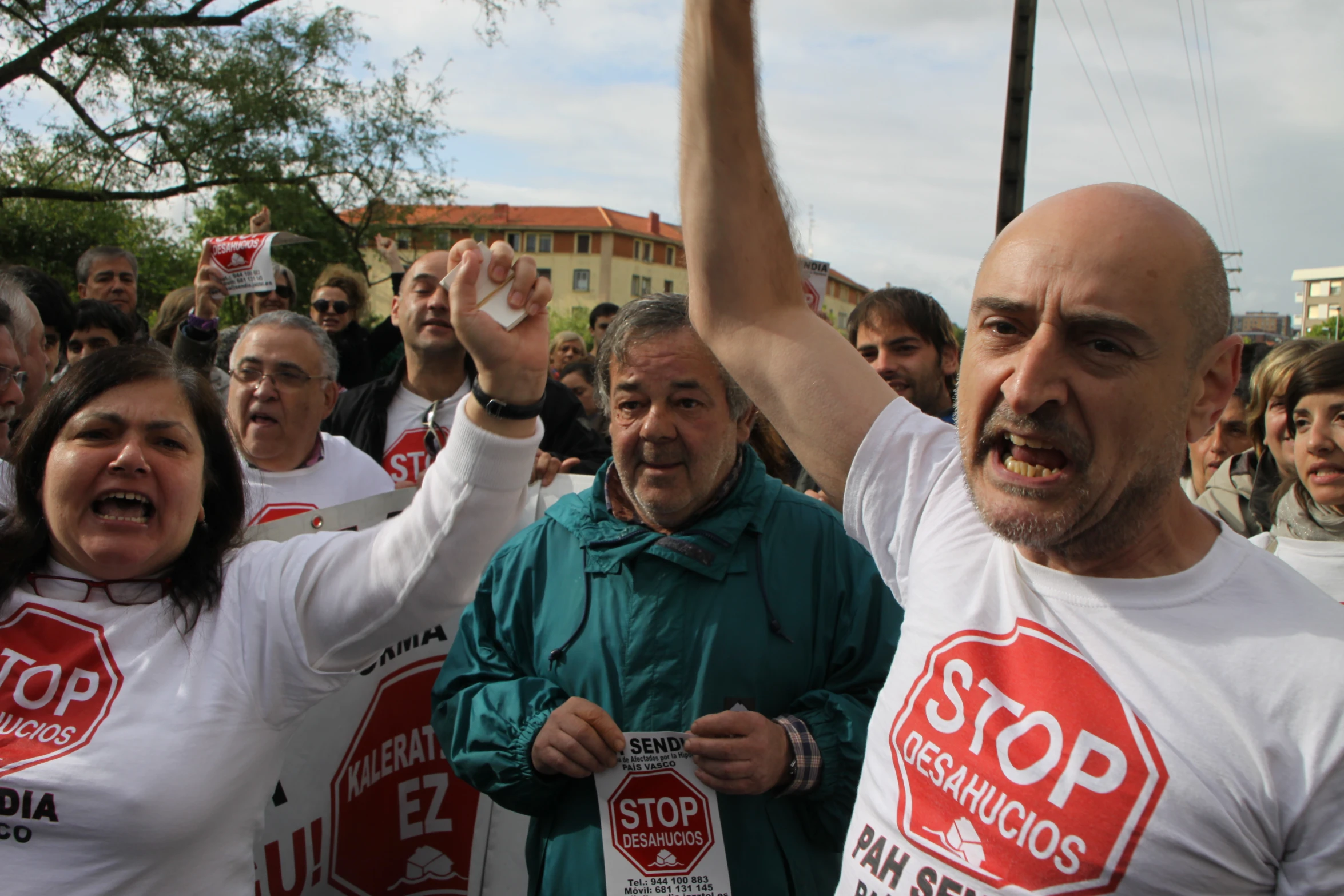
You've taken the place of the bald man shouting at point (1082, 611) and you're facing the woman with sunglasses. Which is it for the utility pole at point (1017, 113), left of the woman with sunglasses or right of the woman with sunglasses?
right

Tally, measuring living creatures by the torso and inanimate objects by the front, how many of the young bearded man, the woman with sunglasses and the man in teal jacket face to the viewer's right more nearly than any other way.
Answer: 0

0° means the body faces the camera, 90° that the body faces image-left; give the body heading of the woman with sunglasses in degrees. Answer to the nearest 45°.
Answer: approximately 45°

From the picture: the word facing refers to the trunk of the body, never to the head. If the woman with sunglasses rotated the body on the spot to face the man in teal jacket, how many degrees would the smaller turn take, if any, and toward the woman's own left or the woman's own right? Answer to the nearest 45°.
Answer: approximately 45° to the woman's own left

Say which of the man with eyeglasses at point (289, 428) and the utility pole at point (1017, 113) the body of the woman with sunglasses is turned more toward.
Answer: the man with eyeglasses

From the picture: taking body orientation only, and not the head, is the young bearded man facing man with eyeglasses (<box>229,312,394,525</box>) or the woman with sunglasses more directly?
the man with eyeglasses

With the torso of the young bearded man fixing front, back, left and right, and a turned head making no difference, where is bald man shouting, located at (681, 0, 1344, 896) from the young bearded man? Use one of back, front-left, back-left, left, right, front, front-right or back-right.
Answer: front-left

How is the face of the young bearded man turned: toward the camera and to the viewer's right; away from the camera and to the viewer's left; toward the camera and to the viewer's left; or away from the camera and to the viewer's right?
toward the camera and to the viewer's left

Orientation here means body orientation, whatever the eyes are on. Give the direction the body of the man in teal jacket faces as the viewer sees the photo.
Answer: toward the camera

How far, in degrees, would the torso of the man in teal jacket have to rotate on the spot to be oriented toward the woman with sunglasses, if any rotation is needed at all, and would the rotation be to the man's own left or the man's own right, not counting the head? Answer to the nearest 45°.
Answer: approximately 135° to the man's own right

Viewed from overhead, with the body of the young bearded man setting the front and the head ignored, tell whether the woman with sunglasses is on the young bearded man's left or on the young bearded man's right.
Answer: on the young bearded man's right

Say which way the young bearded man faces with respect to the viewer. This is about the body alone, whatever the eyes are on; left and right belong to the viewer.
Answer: facing the viewer and to the left of the viewer

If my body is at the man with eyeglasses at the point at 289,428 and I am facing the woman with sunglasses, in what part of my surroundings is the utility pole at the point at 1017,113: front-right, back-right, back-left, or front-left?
front-right
